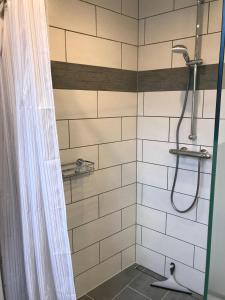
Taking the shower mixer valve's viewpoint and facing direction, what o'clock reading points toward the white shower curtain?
The white shower curtain is roughly at 12 o'clock from the shower mixer valve.

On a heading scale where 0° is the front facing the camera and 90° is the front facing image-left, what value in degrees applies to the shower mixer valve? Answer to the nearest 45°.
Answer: approximately 45°

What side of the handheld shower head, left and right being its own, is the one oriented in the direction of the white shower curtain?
front

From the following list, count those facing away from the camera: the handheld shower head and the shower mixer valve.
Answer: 0

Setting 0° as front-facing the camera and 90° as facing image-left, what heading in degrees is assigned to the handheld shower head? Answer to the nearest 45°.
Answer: approximately 45°
